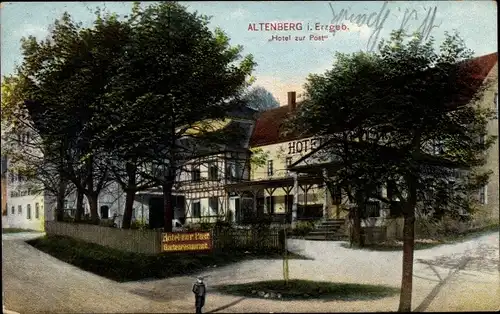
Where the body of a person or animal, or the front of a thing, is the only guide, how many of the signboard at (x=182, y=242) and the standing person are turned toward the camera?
2

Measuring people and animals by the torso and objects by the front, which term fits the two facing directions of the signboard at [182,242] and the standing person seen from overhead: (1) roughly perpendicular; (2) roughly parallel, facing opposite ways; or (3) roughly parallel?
roughly parallel

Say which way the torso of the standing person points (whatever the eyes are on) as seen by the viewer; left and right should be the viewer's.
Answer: facing the viewer

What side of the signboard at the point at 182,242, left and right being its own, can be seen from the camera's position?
front

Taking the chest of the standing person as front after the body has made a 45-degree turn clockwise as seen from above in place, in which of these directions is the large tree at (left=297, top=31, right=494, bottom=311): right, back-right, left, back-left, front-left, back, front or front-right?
back-left
